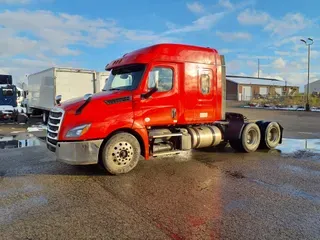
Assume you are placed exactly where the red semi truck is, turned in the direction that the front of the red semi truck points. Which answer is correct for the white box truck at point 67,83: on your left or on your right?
on your right

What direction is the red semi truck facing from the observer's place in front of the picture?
facing the viewer and to the left of the viewer
